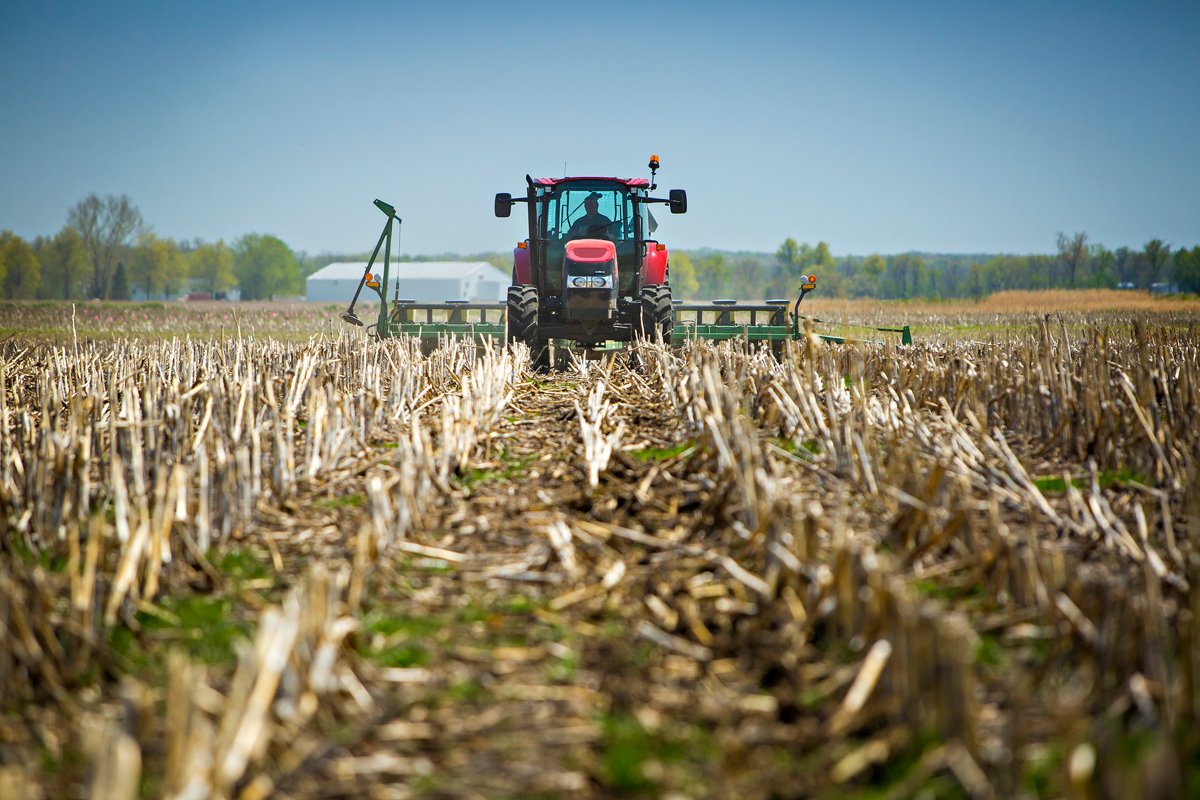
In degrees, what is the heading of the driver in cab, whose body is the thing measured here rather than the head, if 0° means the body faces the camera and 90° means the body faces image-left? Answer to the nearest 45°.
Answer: approximately 0°
